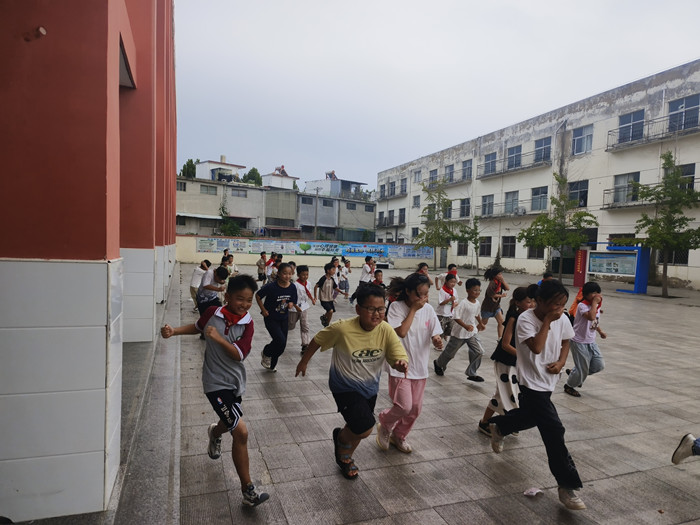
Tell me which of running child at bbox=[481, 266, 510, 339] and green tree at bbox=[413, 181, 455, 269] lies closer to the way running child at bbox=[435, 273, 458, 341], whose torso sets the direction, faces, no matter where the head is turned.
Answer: the running child

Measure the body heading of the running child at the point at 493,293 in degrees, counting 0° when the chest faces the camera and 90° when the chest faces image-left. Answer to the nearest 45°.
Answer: approximately 315°

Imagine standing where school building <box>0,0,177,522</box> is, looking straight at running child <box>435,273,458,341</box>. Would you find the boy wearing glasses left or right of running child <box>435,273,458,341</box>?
right

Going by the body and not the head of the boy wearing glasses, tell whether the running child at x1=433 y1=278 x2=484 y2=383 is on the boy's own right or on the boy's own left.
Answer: on the boy's own left

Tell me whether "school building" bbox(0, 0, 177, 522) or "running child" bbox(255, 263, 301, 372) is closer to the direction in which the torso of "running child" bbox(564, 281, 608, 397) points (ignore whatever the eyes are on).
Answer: the school building

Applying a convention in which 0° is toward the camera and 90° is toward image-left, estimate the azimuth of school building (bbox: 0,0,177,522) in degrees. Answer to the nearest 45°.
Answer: approximately 270°

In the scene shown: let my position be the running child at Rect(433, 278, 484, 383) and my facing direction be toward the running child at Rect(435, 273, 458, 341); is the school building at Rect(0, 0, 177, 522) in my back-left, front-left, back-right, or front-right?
back-left

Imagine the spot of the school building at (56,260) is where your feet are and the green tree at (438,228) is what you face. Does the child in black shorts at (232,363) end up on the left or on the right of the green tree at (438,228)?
right

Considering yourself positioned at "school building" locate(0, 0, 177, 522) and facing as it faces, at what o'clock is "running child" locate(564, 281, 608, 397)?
The running child is roughly at 12 o'clock from the school building.

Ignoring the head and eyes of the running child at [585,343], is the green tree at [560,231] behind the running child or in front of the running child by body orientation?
behind
